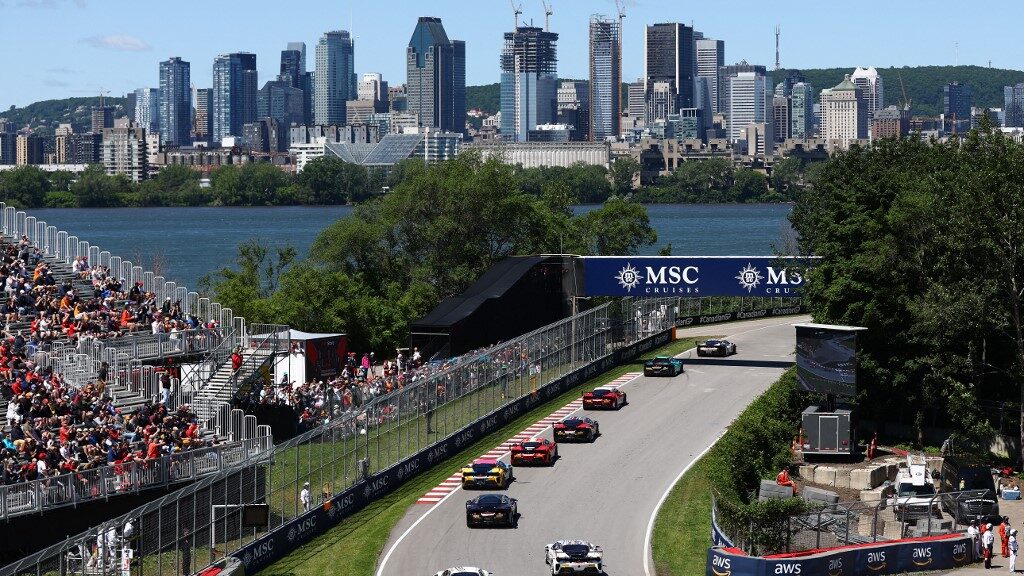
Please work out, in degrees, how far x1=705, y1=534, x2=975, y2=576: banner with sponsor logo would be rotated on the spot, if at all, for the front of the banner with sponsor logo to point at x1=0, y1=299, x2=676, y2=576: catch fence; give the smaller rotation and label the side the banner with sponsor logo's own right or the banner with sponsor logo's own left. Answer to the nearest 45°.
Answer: approximately 90° to the banner with sponsor logo's own right

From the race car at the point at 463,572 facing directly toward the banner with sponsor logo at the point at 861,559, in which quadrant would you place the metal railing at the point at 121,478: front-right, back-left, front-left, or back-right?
back-left

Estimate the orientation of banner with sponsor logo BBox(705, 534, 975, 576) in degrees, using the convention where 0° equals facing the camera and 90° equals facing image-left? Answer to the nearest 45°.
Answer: approximately 0°

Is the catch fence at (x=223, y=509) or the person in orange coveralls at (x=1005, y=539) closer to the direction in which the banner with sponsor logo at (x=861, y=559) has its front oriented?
the catch fence

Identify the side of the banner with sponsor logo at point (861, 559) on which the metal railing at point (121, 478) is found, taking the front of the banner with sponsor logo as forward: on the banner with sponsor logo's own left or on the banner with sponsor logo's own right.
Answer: on the banner with sponsor logo's own right

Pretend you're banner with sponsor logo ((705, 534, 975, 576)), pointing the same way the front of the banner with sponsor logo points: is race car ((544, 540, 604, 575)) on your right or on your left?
on your right

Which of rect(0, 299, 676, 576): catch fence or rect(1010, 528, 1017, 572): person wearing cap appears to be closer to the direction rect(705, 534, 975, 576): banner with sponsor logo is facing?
the catch fence

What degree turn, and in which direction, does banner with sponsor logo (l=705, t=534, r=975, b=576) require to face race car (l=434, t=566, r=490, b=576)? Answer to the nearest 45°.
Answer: approximately 45° to its right

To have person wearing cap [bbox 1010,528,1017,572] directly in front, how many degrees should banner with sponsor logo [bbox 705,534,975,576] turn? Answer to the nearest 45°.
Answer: approximately 135° to its left

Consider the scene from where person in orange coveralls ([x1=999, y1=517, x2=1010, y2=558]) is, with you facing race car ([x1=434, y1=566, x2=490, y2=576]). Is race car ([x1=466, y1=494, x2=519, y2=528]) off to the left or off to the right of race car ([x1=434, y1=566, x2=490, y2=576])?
right

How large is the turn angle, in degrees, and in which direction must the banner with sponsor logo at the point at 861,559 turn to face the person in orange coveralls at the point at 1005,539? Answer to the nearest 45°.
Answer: approximately 135° to its left
